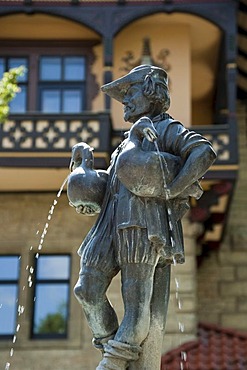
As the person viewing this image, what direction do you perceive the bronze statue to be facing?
facing the viewer and to the left of the viewer
